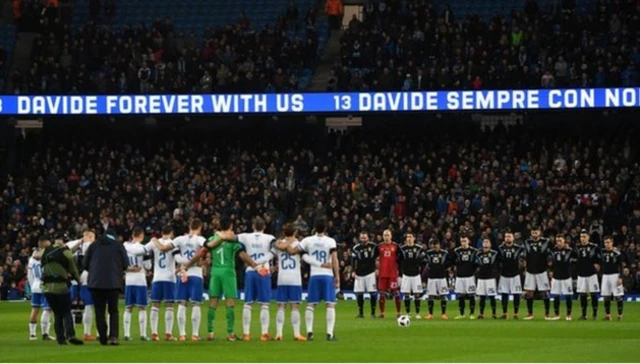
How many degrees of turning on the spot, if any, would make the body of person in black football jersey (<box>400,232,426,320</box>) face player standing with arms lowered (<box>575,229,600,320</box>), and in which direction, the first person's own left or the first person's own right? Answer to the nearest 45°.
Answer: approximately 90° to the first person's own left

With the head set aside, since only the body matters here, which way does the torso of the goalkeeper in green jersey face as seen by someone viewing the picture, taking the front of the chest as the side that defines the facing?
away from the camera

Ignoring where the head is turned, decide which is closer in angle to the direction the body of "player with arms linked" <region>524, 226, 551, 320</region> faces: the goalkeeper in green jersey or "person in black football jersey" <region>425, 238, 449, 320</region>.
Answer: the goalkeeper in green jersey

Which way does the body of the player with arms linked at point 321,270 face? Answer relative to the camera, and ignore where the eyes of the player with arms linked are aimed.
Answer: away from the camera

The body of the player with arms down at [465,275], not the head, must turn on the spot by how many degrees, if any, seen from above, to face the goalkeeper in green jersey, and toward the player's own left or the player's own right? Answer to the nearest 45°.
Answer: approximately 45° to the player's own right

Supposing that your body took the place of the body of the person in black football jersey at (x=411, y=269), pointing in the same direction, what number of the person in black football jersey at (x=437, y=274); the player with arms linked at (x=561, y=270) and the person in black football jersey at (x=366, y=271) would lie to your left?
2

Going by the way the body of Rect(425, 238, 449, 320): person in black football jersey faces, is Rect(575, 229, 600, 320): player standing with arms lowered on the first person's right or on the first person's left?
on the first person's left

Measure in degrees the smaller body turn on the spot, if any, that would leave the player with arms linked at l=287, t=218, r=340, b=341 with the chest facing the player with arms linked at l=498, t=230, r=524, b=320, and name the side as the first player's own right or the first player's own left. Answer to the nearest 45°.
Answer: approximately 45° to the first player's own right

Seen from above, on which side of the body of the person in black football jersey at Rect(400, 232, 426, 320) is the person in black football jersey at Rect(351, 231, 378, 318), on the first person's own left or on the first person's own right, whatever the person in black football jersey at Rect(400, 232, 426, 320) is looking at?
on the first person's own right
